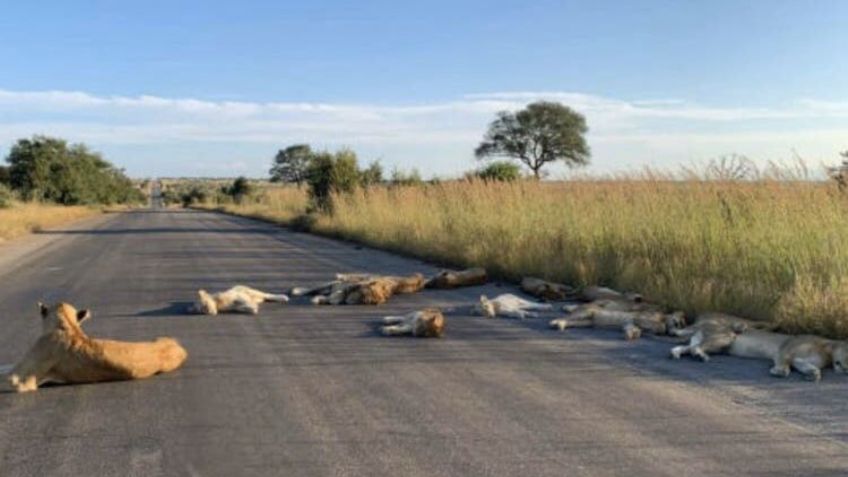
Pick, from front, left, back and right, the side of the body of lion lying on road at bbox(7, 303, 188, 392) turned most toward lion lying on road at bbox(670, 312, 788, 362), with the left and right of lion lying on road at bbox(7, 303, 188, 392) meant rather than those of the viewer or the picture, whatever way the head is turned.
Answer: back

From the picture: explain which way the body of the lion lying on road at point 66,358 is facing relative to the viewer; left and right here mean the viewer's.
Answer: facing to the left of the viewer

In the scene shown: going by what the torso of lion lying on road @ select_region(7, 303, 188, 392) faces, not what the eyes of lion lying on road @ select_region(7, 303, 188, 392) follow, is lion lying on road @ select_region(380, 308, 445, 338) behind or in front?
behind

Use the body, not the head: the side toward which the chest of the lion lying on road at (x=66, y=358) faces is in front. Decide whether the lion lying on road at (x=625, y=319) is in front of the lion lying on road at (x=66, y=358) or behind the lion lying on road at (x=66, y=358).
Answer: behind

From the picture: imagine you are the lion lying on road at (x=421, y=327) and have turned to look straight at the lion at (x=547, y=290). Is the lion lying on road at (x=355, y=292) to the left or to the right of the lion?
left
